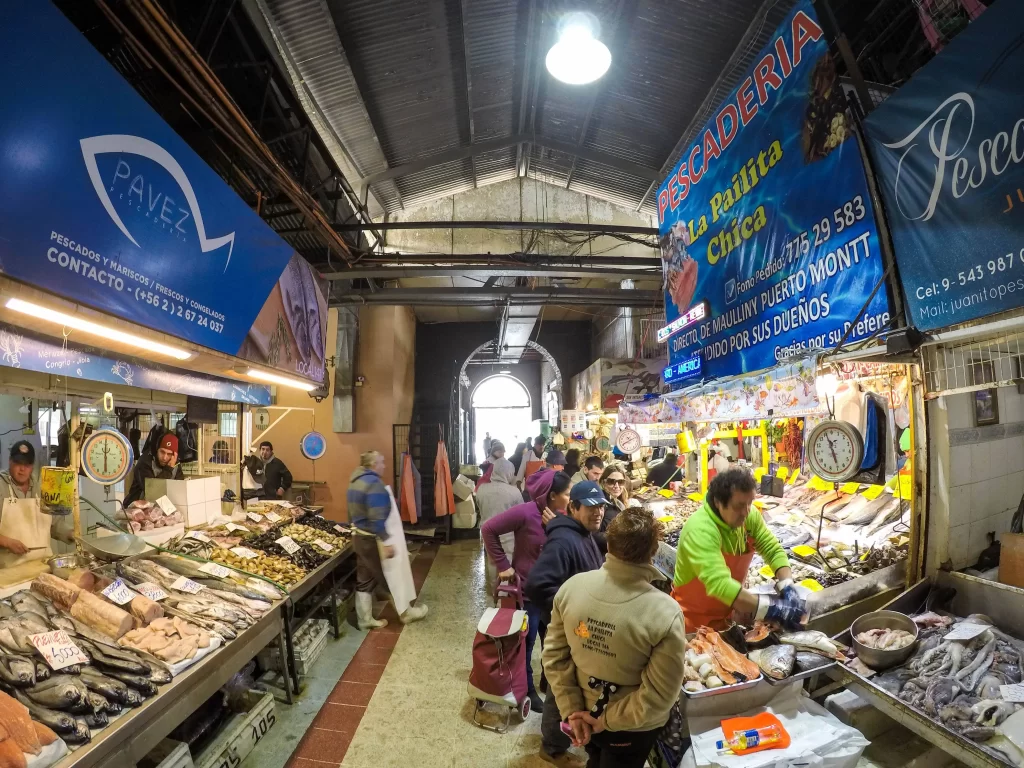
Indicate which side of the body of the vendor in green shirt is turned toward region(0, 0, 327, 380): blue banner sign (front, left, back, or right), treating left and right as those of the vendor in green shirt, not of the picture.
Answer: right

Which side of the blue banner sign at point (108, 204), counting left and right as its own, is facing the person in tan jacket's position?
front

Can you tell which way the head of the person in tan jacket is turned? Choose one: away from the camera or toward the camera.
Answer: away from the camera

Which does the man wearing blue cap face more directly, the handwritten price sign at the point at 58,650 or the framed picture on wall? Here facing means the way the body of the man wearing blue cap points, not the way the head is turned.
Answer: the framed picture on wall

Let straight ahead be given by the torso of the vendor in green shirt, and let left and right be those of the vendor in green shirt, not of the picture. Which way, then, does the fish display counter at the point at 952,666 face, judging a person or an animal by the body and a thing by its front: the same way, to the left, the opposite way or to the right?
to the right

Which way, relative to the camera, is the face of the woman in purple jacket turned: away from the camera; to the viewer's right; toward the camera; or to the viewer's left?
to the viewer's right

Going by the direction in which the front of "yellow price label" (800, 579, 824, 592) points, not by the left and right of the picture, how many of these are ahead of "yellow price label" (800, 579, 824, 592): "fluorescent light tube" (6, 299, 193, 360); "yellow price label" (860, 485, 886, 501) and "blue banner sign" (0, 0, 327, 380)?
2

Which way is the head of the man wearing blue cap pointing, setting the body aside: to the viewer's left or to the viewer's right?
to the viewer's right
